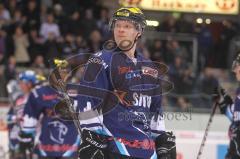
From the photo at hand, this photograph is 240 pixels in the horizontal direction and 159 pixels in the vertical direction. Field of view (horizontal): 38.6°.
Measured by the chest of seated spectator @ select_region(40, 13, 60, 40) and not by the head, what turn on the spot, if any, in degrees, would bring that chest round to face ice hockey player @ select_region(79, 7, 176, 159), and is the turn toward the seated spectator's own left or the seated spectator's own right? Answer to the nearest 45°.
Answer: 0° — they already face them

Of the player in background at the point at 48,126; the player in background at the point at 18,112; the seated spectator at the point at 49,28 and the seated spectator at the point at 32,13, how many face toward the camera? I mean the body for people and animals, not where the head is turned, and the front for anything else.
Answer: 3

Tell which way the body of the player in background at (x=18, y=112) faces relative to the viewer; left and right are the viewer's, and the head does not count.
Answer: facing to the right of the viewer

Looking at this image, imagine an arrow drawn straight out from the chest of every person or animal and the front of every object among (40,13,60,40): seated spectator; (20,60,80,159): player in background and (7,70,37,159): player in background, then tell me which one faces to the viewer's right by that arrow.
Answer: (7,70,37,159): player in background

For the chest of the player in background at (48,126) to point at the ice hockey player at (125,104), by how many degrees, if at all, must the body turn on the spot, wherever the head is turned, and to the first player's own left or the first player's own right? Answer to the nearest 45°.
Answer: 0° — they already face them

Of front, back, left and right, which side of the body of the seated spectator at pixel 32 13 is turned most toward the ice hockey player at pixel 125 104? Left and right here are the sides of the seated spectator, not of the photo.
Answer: front

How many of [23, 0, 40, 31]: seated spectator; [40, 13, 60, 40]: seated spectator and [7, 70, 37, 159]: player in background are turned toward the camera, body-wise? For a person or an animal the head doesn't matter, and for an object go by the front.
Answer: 2

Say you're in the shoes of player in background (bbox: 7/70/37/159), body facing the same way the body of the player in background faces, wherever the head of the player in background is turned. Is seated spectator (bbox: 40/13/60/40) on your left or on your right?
on your left

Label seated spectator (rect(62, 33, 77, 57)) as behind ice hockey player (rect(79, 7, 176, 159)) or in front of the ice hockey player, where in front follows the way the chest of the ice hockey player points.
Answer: behind

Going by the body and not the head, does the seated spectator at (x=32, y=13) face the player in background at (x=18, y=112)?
yes
